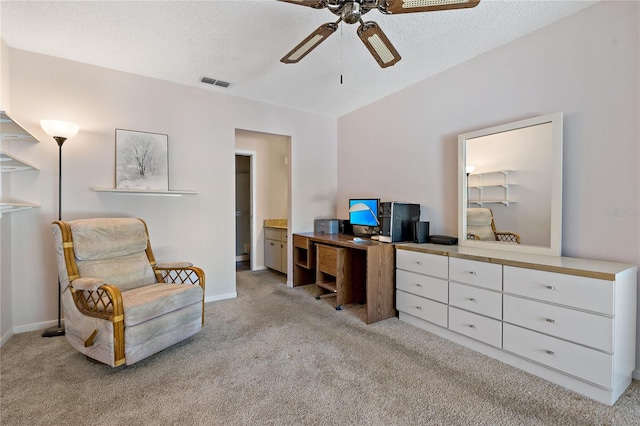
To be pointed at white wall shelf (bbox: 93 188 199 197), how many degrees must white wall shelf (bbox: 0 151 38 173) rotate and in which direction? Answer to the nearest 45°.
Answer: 0° — it already faces it

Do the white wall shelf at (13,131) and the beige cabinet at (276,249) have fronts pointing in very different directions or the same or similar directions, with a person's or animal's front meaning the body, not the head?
very different directions

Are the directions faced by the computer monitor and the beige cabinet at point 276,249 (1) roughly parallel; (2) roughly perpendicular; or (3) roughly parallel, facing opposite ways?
roughly parallel

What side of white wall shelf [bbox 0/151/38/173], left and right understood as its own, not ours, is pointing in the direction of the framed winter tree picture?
front

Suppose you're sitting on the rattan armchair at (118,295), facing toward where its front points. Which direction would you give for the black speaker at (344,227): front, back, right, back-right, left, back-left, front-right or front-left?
front-left

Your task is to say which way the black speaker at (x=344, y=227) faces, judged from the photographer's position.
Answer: facing the viewer and to the left of the viewer

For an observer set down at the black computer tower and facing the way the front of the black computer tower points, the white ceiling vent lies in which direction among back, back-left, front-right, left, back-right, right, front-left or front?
front-right

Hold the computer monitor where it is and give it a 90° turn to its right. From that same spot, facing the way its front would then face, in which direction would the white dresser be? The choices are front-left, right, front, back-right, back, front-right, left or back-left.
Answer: back

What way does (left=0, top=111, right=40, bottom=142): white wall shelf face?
to the viewer's right

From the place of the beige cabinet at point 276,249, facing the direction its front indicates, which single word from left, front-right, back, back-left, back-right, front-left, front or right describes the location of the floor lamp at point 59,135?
front

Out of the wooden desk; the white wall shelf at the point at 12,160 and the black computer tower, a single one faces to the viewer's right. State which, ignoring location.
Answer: the white wall shelf

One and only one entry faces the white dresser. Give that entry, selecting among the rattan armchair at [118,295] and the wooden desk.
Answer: the rattan armchair

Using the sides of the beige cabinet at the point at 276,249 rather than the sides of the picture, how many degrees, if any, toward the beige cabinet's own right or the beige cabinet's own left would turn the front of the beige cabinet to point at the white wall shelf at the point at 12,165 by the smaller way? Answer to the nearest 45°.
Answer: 0° — it already faces it
